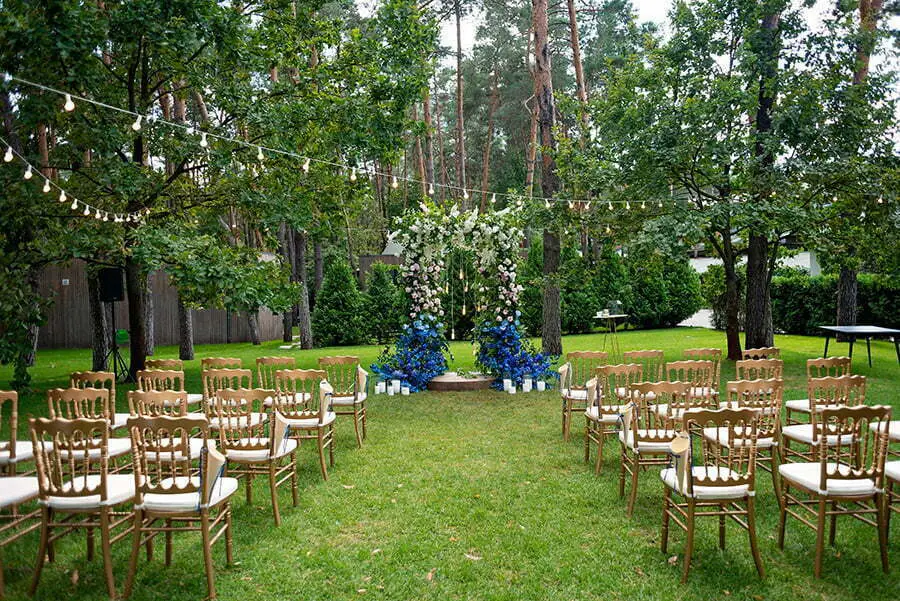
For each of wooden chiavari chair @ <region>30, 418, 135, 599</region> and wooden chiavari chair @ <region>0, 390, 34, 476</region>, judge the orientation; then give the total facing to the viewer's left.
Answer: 0

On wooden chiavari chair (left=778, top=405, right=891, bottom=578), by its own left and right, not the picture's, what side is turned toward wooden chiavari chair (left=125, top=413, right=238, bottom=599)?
left

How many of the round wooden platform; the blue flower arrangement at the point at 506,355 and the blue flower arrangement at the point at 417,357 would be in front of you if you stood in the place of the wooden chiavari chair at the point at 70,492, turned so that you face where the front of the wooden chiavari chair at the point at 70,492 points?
3

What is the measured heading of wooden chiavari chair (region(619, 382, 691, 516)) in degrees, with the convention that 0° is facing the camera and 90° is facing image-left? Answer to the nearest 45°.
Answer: approximately 135°

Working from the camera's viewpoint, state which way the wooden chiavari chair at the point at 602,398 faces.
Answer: facing away from the viewer and to the left of the viewer

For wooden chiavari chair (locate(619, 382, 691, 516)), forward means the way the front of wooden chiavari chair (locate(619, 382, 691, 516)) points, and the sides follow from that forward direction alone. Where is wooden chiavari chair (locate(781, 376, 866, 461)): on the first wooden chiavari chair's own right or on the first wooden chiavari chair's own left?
on the first wooden chiavari chair's own right

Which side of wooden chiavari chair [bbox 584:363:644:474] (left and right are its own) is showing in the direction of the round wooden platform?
front

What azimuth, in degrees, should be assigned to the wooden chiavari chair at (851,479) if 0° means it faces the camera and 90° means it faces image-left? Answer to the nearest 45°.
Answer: approximately 135°

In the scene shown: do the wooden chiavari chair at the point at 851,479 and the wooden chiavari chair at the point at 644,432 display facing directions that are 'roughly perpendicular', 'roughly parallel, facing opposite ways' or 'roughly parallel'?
roughly parallel

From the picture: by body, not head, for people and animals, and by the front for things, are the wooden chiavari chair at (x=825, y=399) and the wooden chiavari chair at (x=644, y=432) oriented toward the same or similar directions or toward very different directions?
same or similar directions

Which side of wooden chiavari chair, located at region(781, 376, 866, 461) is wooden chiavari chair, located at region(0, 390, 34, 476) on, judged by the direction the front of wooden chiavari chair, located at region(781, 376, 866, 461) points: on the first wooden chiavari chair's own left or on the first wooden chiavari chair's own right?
on the first wooden chiavari chair's own left

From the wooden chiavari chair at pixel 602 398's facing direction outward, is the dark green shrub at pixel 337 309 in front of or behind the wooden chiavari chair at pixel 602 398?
in front

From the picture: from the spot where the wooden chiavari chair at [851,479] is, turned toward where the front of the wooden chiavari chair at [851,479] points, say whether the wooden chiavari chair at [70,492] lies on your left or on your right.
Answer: on your left

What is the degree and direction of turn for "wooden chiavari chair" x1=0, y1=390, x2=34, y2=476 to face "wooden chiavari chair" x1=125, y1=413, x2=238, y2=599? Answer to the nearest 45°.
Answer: approximately 90° to its right

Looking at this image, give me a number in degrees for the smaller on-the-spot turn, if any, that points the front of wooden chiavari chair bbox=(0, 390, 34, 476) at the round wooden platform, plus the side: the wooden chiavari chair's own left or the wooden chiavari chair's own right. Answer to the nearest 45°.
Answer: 0° — it already faces it

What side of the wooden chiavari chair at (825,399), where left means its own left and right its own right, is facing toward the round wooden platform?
front

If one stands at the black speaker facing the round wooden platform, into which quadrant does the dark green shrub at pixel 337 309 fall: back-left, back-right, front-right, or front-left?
front-left
